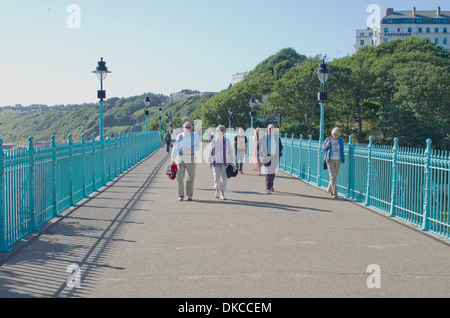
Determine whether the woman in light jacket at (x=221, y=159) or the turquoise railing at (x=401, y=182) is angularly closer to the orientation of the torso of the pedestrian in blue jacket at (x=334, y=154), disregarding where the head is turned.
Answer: the turquoise railing

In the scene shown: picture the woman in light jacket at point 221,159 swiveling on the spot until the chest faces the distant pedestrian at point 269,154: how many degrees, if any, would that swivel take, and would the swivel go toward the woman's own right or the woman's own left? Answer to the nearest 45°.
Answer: approximately 135° to the woman's own left

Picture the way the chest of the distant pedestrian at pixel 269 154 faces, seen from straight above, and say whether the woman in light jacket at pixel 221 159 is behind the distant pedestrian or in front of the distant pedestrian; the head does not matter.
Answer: in front

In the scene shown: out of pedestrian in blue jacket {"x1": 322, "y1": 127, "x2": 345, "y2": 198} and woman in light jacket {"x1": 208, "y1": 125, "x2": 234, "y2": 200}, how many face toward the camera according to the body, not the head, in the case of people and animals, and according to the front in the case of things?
2

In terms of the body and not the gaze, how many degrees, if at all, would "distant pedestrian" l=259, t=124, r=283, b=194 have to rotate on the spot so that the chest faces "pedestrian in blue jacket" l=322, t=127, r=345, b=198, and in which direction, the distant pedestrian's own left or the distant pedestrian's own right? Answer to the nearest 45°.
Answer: approximately 45° to the distant pedestrian's own left

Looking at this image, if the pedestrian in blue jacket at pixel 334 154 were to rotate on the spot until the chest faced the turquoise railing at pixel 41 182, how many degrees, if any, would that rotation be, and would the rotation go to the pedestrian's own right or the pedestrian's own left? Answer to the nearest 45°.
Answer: approximately 45° to the pedestrian's own right

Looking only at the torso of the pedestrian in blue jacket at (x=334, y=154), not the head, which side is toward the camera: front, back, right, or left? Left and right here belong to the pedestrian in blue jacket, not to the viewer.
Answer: front

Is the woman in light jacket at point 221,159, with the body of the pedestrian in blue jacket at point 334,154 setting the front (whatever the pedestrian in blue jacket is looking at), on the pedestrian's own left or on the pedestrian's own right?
on the pedestrian's own right

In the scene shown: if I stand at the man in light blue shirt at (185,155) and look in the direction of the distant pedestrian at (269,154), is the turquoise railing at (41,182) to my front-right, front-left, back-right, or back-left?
back-right

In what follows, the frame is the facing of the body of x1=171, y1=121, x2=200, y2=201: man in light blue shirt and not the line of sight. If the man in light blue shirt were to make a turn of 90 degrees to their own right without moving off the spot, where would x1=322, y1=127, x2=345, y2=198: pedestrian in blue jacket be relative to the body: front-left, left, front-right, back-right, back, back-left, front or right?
back

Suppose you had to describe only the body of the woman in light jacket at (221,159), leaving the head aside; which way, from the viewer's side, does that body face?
toward the camera
